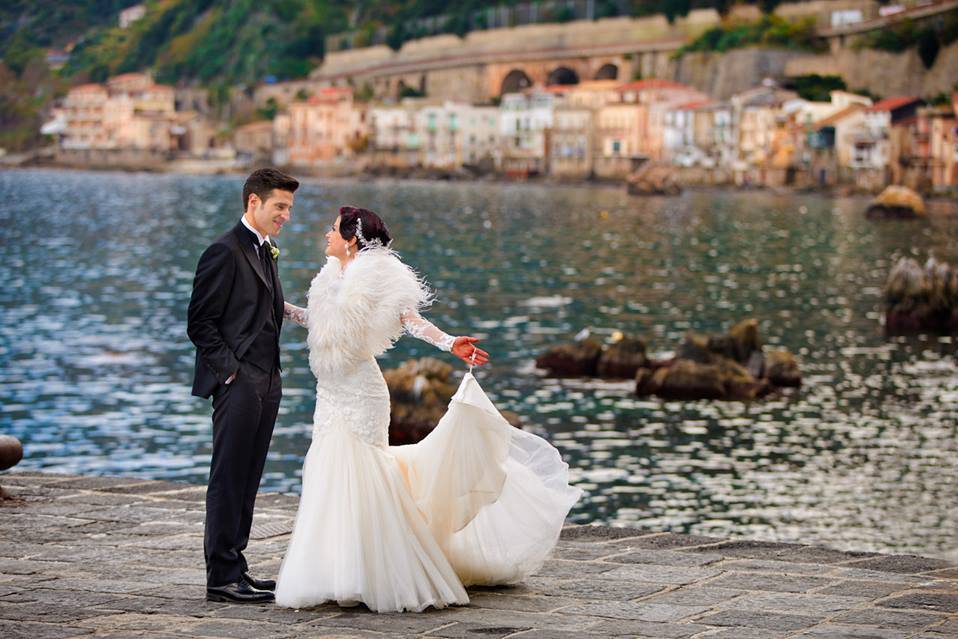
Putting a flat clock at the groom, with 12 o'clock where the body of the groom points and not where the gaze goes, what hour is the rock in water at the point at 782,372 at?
The rock in water is roughly at 10 o'clock from the groom.

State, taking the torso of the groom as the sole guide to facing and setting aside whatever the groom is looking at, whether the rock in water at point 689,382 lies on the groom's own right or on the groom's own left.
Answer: on the groom's own left

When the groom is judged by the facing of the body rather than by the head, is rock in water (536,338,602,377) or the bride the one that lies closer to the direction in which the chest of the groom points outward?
the bride

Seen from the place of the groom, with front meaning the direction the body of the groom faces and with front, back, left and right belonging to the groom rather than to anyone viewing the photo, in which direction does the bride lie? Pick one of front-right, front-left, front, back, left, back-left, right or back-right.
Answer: front

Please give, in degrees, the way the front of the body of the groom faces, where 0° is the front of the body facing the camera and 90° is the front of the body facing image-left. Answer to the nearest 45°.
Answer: approximately 270°

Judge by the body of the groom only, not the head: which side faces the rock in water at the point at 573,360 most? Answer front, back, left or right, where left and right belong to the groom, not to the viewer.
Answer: left

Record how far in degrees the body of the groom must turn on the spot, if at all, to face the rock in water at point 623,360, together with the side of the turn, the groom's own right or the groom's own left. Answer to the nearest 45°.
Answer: approximately 90° to the groom's own left

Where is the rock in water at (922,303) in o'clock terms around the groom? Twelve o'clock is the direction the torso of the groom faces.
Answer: The rock in water is roughly at 10 o'clock from the groom.

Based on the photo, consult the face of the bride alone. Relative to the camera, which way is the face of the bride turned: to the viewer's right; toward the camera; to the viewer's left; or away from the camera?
to the viewer's left

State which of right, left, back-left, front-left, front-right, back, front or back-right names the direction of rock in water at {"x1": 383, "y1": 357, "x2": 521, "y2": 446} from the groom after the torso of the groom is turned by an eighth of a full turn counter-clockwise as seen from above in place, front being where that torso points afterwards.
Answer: front-left
